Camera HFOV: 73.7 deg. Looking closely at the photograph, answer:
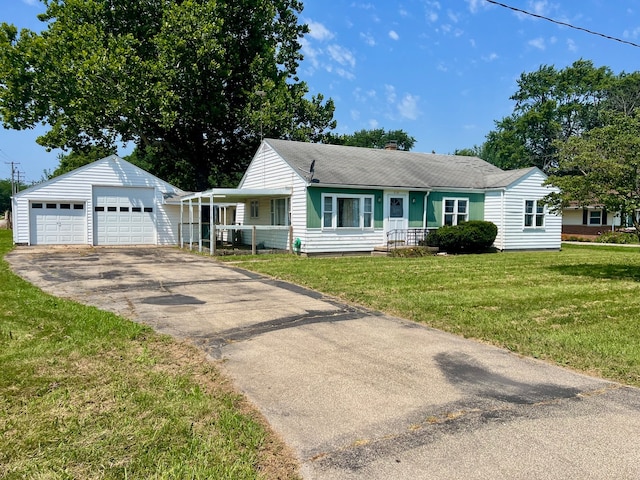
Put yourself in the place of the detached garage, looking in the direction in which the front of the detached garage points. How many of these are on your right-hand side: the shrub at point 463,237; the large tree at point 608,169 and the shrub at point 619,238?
0

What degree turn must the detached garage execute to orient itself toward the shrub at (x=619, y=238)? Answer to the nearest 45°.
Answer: approximately 90° to its left

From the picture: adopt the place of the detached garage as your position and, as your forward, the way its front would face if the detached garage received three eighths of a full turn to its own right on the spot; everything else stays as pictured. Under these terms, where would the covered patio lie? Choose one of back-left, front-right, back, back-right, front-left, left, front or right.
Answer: back

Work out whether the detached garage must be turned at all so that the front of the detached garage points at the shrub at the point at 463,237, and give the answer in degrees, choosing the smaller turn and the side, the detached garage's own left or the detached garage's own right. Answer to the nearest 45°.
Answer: approximately 45° to the detached garage's own left

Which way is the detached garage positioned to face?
toward the camera

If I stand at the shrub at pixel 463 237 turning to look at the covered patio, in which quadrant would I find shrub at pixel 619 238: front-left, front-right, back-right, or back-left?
back-right

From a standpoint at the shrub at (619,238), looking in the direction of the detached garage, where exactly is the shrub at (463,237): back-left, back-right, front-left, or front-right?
front-left
